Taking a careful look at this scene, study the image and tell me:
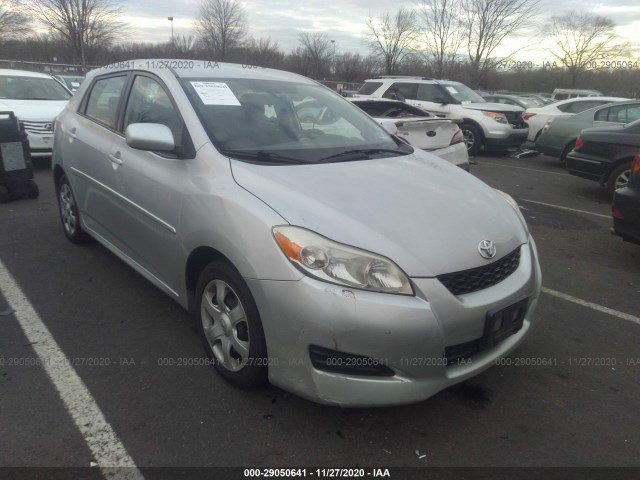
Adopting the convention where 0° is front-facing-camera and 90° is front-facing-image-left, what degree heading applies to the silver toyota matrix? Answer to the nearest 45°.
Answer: approximately 315°

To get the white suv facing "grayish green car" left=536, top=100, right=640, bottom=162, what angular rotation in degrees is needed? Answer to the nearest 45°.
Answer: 0° — it already faces it

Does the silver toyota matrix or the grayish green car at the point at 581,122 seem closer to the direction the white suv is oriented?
the grayish green car

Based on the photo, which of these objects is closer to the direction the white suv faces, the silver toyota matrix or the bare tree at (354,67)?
the silver toyota matrix

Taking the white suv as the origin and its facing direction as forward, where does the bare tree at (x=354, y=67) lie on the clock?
The bare tree is roughly at 7 o'clock from the white suv.

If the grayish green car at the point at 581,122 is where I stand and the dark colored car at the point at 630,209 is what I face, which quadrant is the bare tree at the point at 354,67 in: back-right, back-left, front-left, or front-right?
back-right

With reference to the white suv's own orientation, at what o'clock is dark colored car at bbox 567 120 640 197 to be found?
The dark colored car is roughly at 1 o'clock from the white suv.

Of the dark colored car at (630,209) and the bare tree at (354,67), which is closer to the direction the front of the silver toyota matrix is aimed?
the dark colored car

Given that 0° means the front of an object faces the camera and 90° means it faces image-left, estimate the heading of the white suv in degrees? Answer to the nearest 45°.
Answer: approximately 315°
